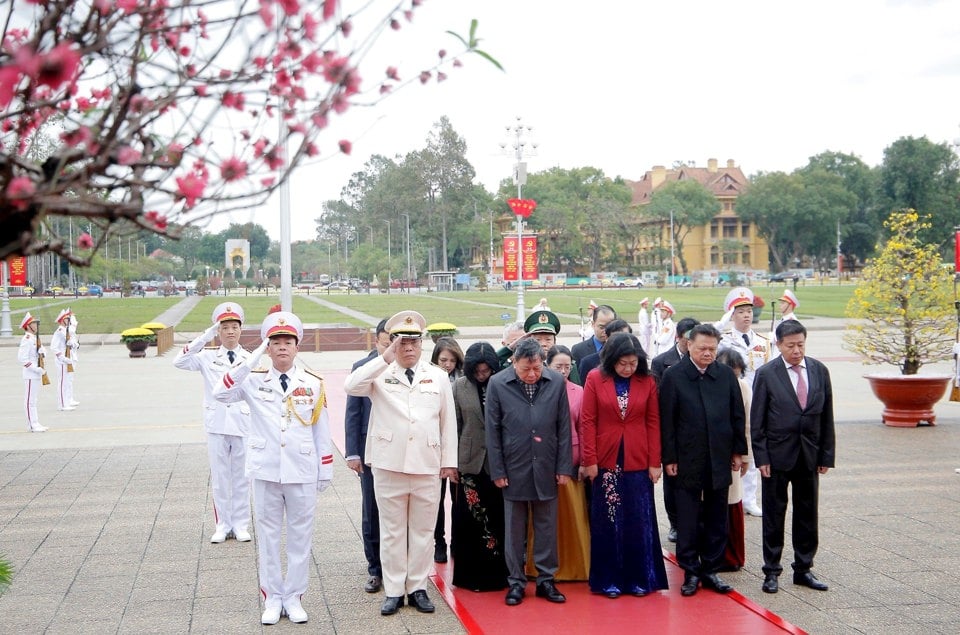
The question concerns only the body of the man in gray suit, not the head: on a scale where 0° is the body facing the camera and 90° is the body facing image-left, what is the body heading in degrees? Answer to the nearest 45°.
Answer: approximately 0°

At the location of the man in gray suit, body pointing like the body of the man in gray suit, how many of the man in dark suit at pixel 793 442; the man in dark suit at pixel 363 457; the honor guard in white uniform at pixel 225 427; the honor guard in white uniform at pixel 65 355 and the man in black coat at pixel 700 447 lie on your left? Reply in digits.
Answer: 2

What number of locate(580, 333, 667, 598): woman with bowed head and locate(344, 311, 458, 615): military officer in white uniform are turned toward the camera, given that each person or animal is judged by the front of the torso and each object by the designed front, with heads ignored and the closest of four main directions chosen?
2

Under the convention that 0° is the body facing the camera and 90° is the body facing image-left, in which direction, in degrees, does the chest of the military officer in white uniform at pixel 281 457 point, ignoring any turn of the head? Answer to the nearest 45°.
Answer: approximately 0°

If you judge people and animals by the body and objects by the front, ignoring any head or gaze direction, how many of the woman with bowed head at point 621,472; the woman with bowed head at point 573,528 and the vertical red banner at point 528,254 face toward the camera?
3
